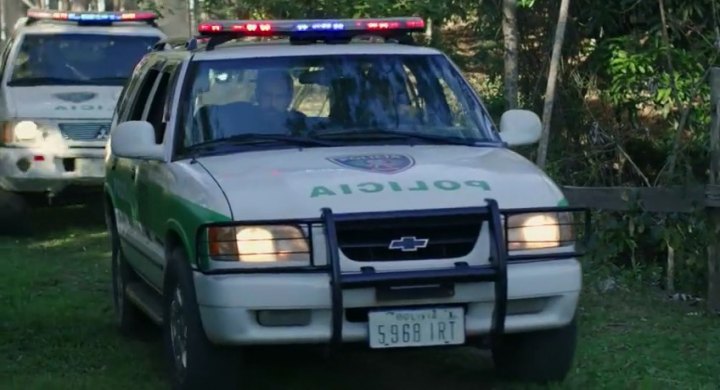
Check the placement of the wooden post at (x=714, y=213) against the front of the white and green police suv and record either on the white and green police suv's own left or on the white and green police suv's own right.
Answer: on the white and green police suv's own left

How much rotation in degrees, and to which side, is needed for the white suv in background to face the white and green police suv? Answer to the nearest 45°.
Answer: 0° — it already faces it

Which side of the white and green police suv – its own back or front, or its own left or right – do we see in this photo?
front

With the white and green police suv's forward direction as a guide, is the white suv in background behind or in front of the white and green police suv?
behind

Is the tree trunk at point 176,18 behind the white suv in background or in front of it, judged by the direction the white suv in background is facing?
behind

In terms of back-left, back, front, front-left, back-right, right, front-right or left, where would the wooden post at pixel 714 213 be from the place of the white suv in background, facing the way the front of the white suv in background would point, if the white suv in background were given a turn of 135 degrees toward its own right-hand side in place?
back

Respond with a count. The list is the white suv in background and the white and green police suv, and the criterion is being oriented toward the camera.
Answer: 2

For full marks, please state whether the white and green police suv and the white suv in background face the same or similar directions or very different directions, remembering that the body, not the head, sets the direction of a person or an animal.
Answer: same or similar directions
